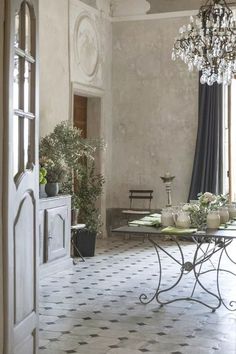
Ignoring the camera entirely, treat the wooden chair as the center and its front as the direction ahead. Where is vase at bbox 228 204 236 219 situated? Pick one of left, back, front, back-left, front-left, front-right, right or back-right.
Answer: front-left

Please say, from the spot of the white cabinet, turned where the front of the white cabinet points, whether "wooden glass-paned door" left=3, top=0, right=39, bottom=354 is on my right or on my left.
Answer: on my right

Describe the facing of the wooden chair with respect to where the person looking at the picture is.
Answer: facing the viewer and to the left of the viewer

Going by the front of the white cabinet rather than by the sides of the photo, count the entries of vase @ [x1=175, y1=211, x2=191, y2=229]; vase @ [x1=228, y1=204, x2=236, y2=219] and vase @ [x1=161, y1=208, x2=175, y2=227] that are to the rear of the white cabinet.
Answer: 0

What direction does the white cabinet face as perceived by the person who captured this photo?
facing the viewer and to the right of the viewer

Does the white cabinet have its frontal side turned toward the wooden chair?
no

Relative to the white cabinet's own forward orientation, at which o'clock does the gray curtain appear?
The gray curtain is roughly at 9 o'clock from the white cabinet.

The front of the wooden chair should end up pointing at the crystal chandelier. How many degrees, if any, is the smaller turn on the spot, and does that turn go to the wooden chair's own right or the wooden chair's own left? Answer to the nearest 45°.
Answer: approximately 45° to the wooden chair's own left

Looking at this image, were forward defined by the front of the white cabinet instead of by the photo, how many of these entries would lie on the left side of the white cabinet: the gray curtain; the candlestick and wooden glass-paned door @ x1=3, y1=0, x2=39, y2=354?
2

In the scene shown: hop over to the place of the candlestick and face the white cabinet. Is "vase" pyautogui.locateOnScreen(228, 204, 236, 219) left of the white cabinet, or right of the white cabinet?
left

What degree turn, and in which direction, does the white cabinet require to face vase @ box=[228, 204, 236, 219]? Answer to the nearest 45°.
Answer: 0° — it already faces it

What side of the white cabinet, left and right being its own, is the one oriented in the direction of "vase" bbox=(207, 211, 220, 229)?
front

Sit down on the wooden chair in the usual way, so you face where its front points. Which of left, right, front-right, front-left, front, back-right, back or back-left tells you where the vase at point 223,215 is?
front-left

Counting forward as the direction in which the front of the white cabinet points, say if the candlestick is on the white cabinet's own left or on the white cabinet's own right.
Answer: on the white cabinet's own left

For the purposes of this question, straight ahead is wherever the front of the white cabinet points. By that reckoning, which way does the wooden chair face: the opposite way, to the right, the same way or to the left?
to the right

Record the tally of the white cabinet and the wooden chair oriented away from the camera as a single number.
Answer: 0

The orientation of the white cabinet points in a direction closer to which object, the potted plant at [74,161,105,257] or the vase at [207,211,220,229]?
the vase

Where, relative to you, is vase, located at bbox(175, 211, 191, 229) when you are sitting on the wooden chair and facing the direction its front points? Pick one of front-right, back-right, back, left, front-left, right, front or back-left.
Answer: front-left
